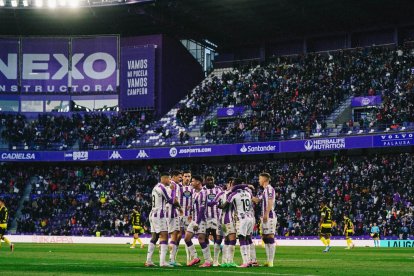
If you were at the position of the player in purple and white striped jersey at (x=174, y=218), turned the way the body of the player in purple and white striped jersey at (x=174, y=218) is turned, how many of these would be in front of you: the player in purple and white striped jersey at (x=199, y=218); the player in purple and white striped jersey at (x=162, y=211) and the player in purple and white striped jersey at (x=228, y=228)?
2

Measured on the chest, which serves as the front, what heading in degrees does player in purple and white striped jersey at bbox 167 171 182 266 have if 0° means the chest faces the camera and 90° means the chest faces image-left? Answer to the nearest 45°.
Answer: approximately 270°

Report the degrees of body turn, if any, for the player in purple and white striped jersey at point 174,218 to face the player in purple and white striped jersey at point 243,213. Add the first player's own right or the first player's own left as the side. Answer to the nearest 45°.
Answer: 0° — they already face them
